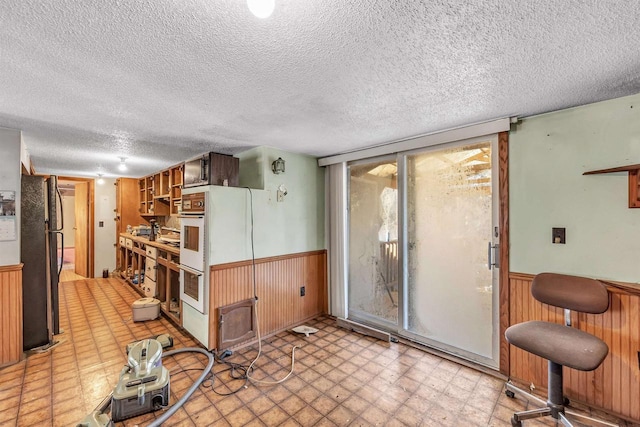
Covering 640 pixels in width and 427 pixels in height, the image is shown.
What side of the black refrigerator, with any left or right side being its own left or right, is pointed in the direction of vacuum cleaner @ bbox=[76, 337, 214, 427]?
right

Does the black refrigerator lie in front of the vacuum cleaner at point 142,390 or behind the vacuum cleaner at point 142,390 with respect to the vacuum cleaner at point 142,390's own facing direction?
behind

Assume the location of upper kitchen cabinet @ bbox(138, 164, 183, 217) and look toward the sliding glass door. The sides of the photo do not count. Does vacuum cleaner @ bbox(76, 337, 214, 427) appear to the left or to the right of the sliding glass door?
right

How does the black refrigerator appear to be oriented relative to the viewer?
to the viewer's right

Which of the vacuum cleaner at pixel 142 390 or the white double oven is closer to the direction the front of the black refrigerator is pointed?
the white double oven
